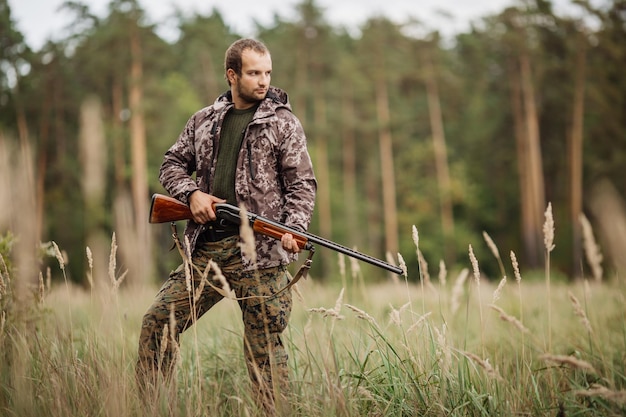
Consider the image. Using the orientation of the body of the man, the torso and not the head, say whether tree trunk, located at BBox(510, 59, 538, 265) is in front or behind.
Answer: behind

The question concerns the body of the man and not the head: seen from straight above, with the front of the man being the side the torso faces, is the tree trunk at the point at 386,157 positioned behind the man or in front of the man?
behind

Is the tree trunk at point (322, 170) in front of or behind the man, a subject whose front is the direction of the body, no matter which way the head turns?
behind

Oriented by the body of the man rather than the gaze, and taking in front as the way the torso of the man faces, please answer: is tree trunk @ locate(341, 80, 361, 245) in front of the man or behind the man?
behind

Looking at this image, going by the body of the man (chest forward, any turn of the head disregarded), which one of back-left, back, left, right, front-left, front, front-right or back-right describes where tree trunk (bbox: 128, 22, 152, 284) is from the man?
back

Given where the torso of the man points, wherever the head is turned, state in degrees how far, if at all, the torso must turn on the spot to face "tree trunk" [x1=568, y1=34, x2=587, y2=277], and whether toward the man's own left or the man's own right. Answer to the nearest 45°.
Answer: approximately 135° to the man's own left

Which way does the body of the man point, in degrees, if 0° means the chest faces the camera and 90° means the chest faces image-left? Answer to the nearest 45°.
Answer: approximately 0°

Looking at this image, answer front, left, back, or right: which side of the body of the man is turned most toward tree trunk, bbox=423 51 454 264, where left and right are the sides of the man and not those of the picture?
back
